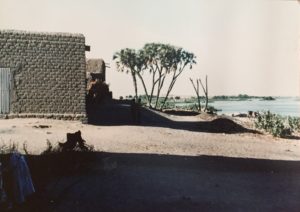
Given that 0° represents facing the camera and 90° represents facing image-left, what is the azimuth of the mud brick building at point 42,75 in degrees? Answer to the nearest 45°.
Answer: approximately 0°
